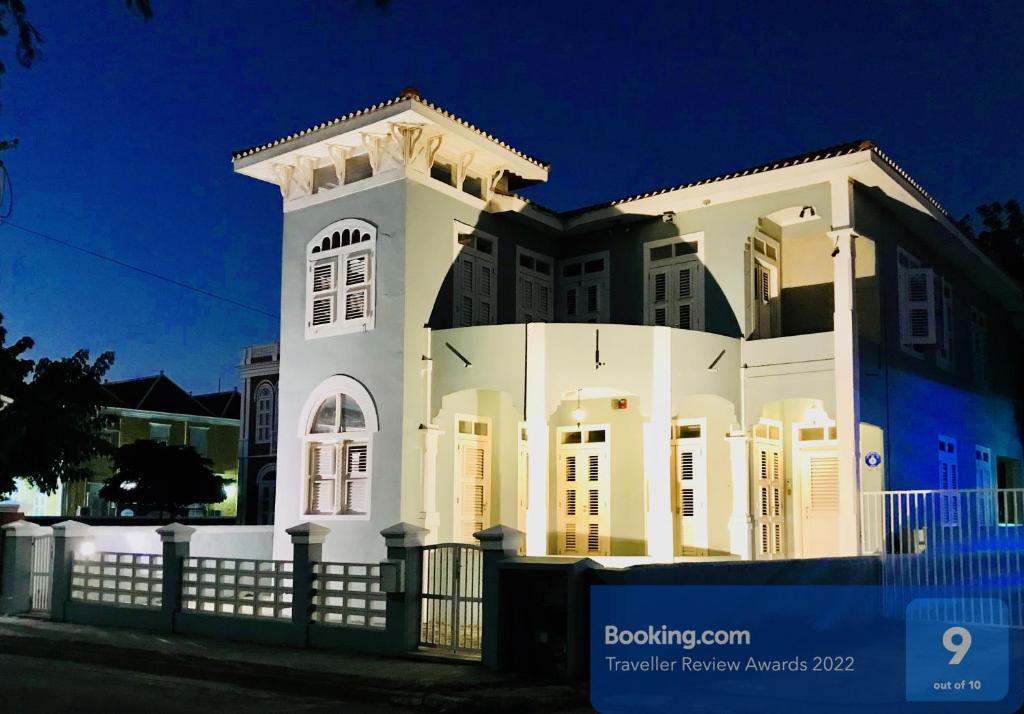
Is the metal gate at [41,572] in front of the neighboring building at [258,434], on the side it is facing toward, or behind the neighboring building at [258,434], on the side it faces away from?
in front

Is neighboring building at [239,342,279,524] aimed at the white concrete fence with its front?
yes

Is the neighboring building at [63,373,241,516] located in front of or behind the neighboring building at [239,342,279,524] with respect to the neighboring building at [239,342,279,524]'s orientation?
behind

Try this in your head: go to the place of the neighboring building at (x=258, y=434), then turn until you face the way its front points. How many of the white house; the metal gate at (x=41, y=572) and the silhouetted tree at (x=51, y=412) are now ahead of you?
3

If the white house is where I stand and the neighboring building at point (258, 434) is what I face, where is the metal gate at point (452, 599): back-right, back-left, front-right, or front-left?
back-left

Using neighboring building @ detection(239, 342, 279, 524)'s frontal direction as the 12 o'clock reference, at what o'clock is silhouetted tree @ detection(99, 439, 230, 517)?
The silhouetted tree is roughly at 3 o'clock from the neighboring building.

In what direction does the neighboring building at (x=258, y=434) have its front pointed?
toward the camera

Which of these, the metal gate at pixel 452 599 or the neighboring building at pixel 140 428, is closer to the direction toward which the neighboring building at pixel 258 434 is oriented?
the metal gate

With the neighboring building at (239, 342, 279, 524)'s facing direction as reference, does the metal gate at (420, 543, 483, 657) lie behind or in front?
in front
